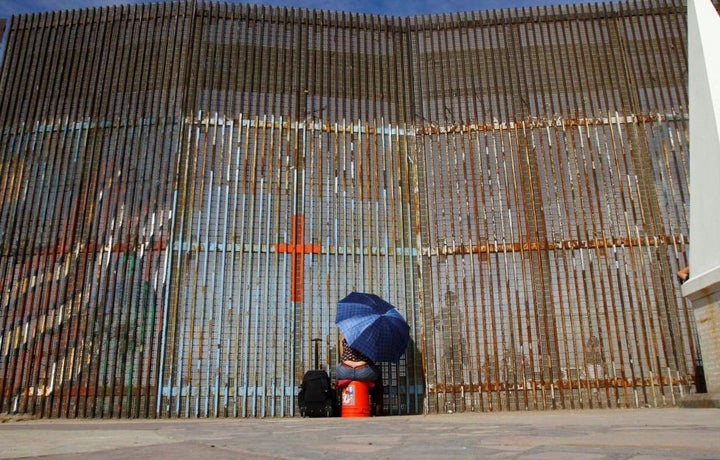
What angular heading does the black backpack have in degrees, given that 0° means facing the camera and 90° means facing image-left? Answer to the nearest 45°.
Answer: approximately 0°

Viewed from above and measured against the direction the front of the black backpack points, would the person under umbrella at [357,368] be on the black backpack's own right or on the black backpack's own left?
on the black backpack's own left
